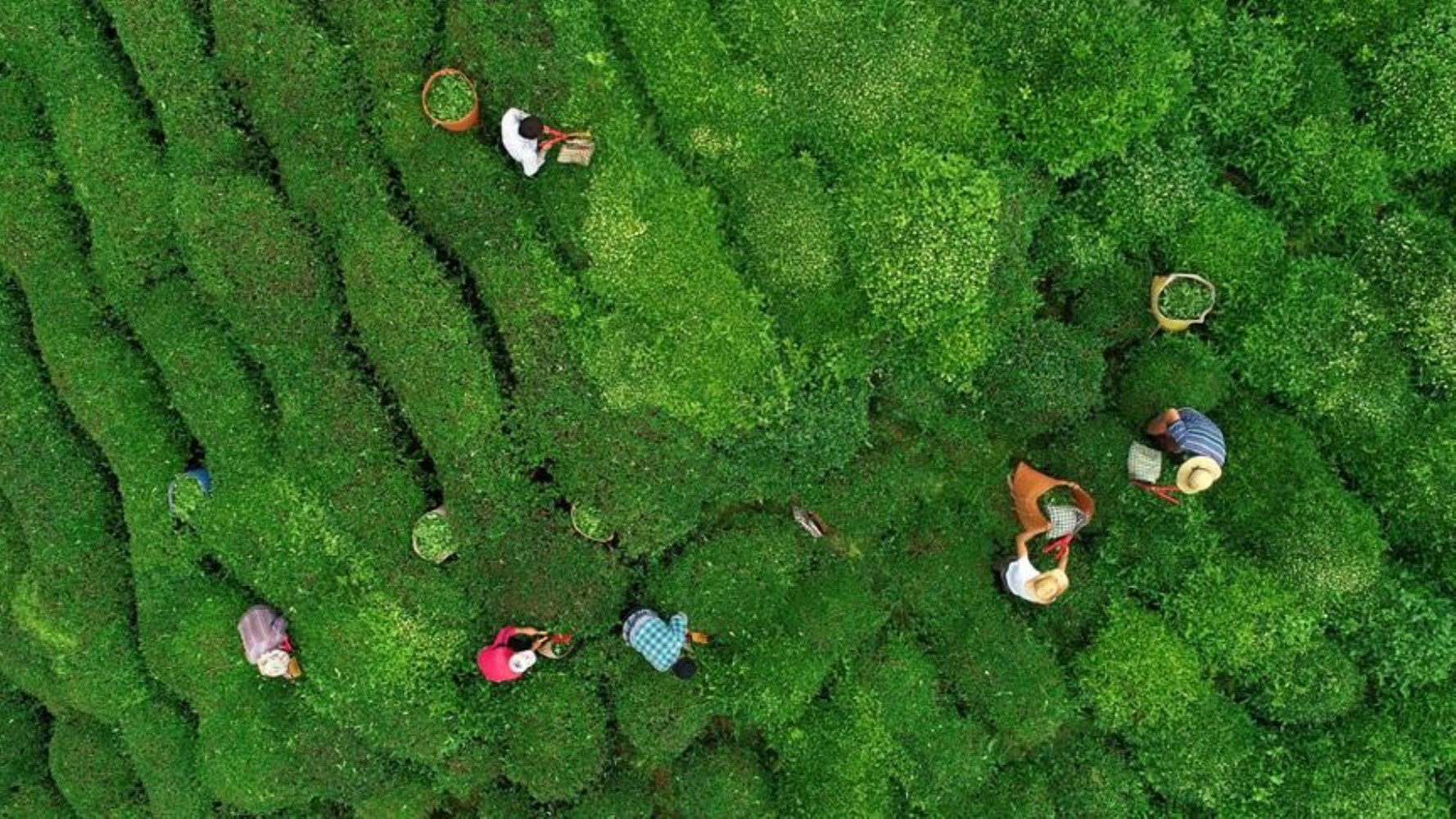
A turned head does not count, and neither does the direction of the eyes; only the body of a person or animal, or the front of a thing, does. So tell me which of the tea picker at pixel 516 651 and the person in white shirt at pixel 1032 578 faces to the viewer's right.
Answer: the tea picker

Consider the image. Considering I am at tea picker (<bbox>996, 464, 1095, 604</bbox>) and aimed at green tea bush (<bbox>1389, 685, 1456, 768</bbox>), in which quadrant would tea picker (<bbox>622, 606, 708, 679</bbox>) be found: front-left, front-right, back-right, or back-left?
back-right

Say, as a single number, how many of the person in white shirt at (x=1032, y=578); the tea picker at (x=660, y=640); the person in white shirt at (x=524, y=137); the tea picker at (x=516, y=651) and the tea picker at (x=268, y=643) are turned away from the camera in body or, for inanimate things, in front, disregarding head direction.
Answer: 1

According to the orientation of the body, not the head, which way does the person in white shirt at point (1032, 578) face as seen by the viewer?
away from the camera

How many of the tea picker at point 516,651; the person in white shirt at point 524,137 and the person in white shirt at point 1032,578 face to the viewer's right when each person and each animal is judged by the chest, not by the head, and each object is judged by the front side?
2

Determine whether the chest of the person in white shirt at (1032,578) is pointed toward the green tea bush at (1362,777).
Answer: no

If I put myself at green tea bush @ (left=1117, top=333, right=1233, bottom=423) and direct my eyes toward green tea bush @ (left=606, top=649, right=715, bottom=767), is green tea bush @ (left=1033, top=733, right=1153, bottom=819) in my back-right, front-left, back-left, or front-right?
front-left

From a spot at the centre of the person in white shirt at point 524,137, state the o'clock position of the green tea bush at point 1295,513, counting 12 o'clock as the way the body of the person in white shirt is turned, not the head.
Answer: The green tea bush is roughly at 1 o'clock from the person in white shirt.

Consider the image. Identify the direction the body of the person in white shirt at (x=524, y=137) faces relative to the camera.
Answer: to the viewer's right

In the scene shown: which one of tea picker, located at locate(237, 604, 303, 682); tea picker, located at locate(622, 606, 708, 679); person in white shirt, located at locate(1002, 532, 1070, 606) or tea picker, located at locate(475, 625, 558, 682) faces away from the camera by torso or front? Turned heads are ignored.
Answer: the person in white shirt

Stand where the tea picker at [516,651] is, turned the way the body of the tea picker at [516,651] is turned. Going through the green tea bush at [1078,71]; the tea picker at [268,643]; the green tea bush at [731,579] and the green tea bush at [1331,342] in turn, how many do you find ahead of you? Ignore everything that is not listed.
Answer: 3

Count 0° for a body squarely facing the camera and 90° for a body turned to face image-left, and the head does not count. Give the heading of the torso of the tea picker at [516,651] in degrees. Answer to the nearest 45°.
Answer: approximately 270°

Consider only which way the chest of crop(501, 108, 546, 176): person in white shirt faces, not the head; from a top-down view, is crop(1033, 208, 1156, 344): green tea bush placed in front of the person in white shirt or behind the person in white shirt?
in front
